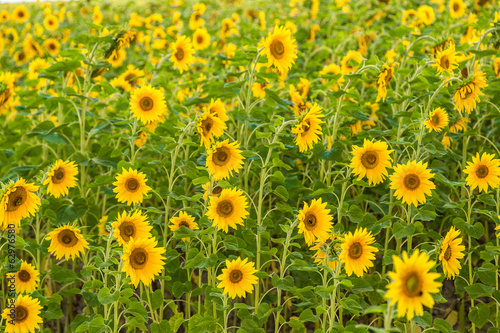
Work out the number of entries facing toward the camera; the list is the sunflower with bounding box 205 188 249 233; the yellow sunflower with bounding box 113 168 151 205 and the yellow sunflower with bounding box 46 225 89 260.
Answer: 3

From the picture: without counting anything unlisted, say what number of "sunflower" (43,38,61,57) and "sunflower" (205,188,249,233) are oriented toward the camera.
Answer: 2

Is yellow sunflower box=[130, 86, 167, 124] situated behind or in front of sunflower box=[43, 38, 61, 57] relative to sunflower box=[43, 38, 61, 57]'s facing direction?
in front

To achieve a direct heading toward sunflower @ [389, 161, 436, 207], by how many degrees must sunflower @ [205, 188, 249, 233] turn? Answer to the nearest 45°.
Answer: approximately 90° to its left

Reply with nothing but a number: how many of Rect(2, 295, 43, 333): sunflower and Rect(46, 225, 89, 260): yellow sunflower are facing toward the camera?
2

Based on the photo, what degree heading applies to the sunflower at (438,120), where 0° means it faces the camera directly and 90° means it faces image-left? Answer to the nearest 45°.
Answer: approximately 45°

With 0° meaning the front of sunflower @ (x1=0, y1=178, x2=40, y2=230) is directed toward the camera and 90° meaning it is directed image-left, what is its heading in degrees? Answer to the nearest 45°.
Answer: approximately 315°

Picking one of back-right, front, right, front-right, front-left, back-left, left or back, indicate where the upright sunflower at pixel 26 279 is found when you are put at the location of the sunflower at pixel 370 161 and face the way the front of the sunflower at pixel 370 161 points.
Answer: right

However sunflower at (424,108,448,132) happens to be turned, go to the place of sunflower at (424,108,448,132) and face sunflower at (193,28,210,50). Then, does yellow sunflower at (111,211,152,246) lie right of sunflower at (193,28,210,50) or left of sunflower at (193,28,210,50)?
left

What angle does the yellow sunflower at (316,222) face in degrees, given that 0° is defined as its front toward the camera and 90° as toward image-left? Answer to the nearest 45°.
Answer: approximately 315°
